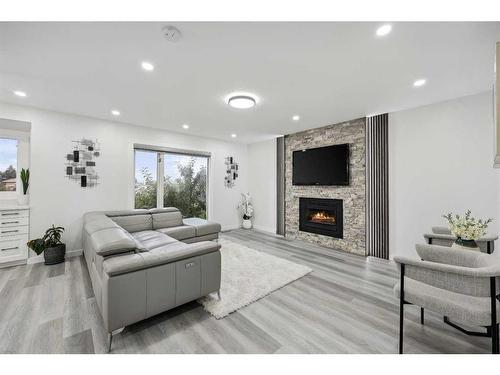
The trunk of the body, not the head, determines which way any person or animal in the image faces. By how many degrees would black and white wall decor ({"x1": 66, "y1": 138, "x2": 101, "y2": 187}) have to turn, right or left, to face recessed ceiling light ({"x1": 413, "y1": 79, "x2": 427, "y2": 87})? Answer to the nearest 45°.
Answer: approximately 45° to its left

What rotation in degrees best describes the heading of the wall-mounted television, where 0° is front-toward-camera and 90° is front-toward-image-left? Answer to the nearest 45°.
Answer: approximately 45°

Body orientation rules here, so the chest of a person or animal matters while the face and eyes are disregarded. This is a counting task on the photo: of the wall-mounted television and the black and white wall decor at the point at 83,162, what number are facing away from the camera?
0

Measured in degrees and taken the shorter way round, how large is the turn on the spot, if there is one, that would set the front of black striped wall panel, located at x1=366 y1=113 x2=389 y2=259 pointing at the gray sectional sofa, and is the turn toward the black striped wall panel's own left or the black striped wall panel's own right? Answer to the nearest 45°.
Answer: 0° — it already faces it

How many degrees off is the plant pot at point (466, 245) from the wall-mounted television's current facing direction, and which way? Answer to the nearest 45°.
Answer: approximately 90° to its left

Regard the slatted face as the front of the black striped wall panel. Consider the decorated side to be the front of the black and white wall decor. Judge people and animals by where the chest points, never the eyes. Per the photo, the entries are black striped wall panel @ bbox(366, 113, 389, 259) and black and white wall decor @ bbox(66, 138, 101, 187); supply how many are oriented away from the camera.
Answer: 0

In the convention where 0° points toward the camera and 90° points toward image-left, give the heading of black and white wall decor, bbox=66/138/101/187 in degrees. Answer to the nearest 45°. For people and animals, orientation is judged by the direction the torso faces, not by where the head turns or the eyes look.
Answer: approximately 0°

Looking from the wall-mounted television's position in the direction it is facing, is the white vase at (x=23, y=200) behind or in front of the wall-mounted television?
in front

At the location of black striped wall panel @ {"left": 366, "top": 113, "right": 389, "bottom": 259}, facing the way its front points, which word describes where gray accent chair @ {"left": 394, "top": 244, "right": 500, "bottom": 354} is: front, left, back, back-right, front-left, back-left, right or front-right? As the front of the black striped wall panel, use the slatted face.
front-left

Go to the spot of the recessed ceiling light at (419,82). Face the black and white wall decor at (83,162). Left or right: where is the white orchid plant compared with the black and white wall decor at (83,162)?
right
